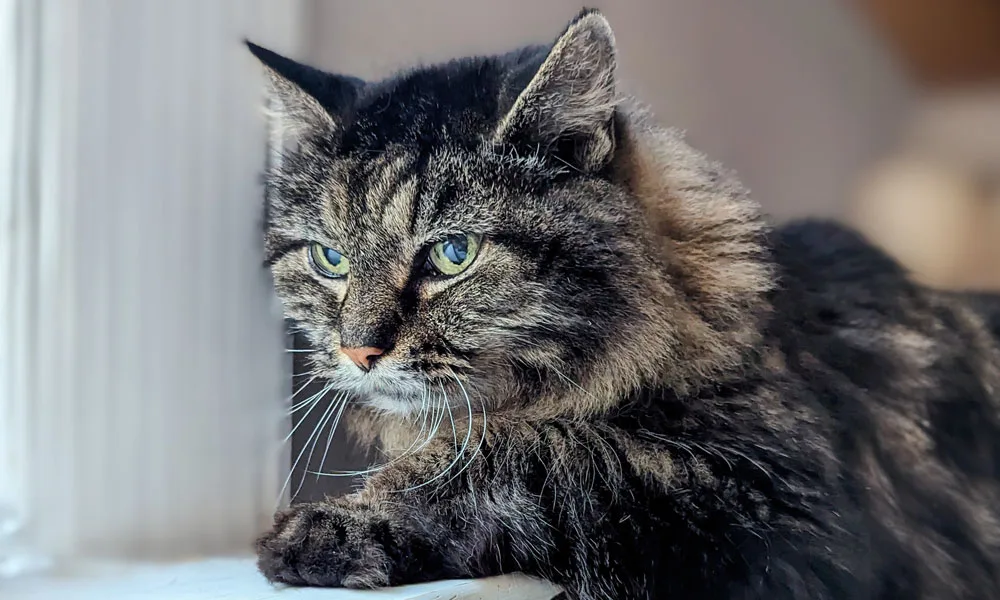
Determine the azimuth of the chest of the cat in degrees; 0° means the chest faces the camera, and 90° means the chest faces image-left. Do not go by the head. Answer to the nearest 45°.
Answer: approximately 45°

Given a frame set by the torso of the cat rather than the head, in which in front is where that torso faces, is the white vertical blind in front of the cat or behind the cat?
in front
